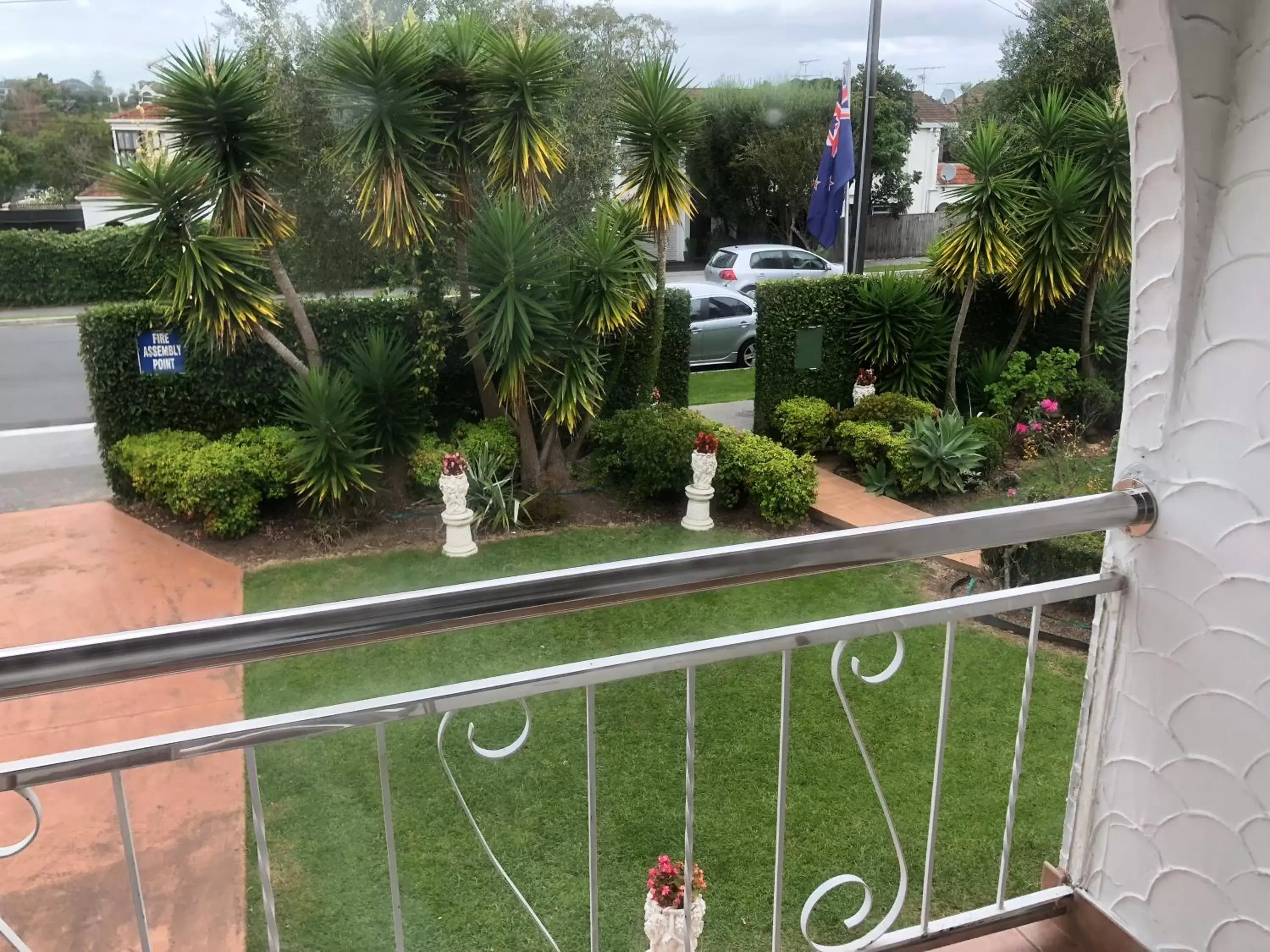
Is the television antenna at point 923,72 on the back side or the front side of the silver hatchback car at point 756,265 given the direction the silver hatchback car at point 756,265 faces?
on the front side

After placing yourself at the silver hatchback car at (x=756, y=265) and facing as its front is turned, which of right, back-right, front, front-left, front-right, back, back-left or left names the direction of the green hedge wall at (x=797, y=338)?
back-right

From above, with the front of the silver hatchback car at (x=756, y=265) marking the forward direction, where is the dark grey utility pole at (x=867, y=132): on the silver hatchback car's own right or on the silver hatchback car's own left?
on the silver hatchback car's own right

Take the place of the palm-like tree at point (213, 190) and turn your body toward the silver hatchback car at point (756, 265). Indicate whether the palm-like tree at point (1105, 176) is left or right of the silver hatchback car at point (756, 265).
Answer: right

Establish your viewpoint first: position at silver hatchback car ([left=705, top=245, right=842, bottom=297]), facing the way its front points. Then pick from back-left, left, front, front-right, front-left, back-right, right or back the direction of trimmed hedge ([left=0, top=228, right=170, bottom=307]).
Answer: back

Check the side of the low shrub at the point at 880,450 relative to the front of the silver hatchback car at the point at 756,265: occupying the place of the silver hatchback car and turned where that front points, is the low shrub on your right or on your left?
on your right

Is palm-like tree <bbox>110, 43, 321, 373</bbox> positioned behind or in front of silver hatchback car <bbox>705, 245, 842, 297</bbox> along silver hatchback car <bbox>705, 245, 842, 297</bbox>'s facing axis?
behind

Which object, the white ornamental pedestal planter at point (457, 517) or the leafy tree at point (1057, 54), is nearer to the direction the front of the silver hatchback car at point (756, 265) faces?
the leafy tree

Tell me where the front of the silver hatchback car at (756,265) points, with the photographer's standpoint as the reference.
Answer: facing away from the viewer and to the right of the viewer

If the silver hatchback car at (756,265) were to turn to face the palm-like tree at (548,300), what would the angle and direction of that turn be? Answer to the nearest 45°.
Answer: approximately 135° to its right

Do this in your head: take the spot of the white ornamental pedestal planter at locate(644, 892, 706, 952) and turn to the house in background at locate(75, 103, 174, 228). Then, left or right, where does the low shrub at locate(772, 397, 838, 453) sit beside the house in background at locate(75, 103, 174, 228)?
right
